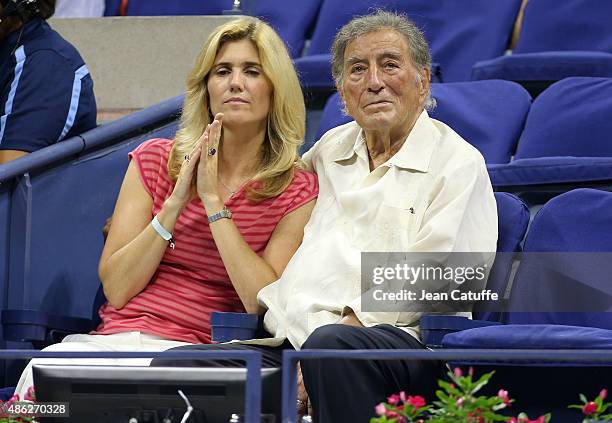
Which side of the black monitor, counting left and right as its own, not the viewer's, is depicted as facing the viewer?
back

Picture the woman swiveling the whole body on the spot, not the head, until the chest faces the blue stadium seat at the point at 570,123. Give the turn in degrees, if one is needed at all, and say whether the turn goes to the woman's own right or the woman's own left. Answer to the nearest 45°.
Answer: approximately 90° to the woman's own left

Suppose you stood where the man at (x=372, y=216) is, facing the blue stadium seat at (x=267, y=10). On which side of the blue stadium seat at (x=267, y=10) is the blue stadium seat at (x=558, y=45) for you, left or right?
right
